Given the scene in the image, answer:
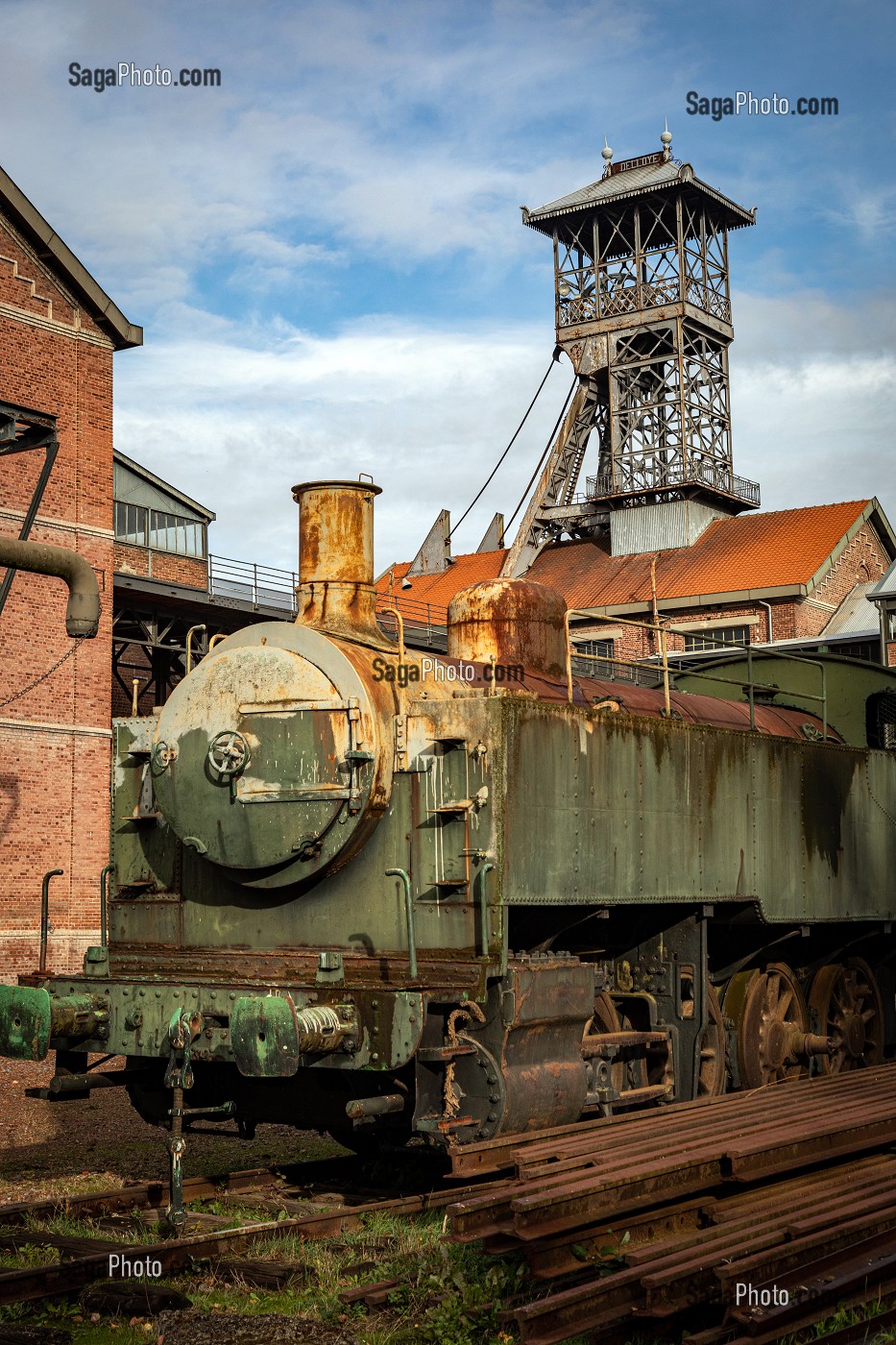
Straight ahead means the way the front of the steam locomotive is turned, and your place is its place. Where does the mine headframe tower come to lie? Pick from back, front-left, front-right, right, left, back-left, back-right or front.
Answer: back-right

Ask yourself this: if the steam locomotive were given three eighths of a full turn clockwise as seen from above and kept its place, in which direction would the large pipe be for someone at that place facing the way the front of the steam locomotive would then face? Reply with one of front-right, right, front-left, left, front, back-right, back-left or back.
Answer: front-left

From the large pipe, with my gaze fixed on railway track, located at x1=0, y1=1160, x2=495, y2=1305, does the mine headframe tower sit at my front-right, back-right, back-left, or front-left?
back-left

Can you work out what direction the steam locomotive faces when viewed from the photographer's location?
facing the viewer and to the left of the viewer

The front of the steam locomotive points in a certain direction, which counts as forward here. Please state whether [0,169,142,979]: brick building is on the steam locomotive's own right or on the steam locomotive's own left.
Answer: on the steam locomotive's own right
